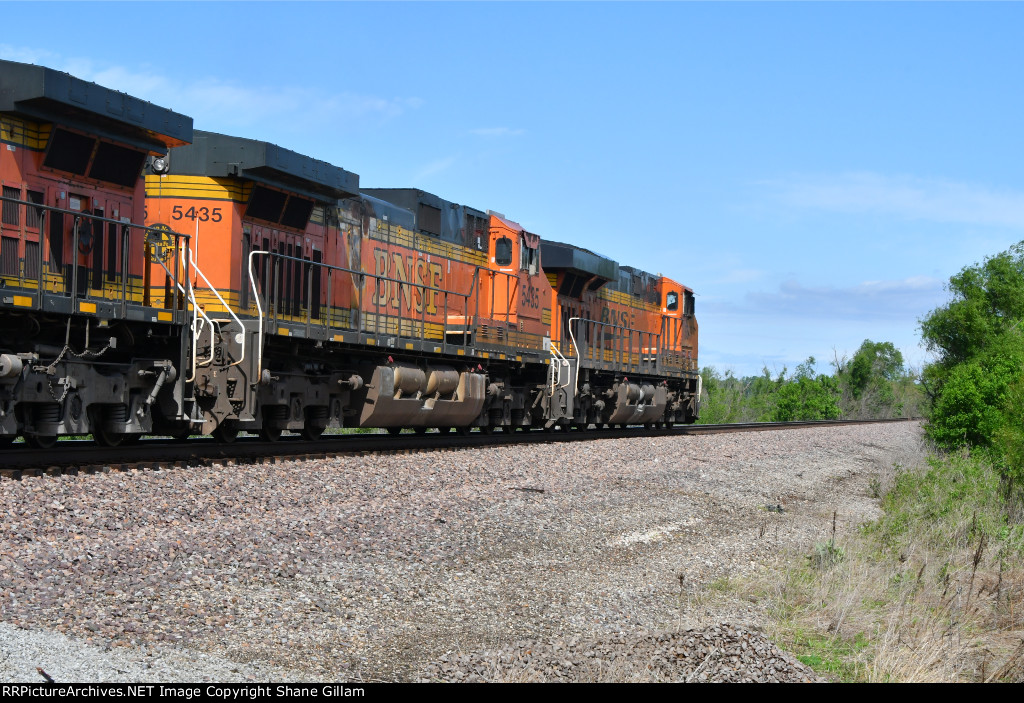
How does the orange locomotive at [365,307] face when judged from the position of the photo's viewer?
facing away from the viewer and to the right of the viewer

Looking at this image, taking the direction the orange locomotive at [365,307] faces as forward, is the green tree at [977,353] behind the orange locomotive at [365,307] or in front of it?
in front

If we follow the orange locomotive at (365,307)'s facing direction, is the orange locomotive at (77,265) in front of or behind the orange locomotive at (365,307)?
behind
